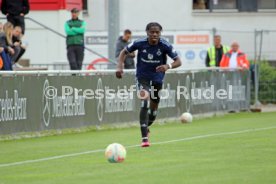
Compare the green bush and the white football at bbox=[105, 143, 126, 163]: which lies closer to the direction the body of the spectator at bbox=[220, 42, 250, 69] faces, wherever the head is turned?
the white football

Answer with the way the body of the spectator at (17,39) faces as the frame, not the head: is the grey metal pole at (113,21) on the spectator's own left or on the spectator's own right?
on the spectator's own left

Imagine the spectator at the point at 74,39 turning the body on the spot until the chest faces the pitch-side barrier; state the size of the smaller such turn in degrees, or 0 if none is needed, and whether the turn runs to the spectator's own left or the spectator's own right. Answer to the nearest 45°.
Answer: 0° — they already face it

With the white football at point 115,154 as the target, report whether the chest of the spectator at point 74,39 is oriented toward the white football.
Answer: yes

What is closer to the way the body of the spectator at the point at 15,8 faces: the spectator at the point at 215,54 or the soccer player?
the soccer player

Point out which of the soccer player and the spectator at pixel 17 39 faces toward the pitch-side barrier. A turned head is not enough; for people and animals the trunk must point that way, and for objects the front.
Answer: the spectator

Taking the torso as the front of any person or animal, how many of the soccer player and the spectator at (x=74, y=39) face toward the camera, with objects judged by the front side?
2
